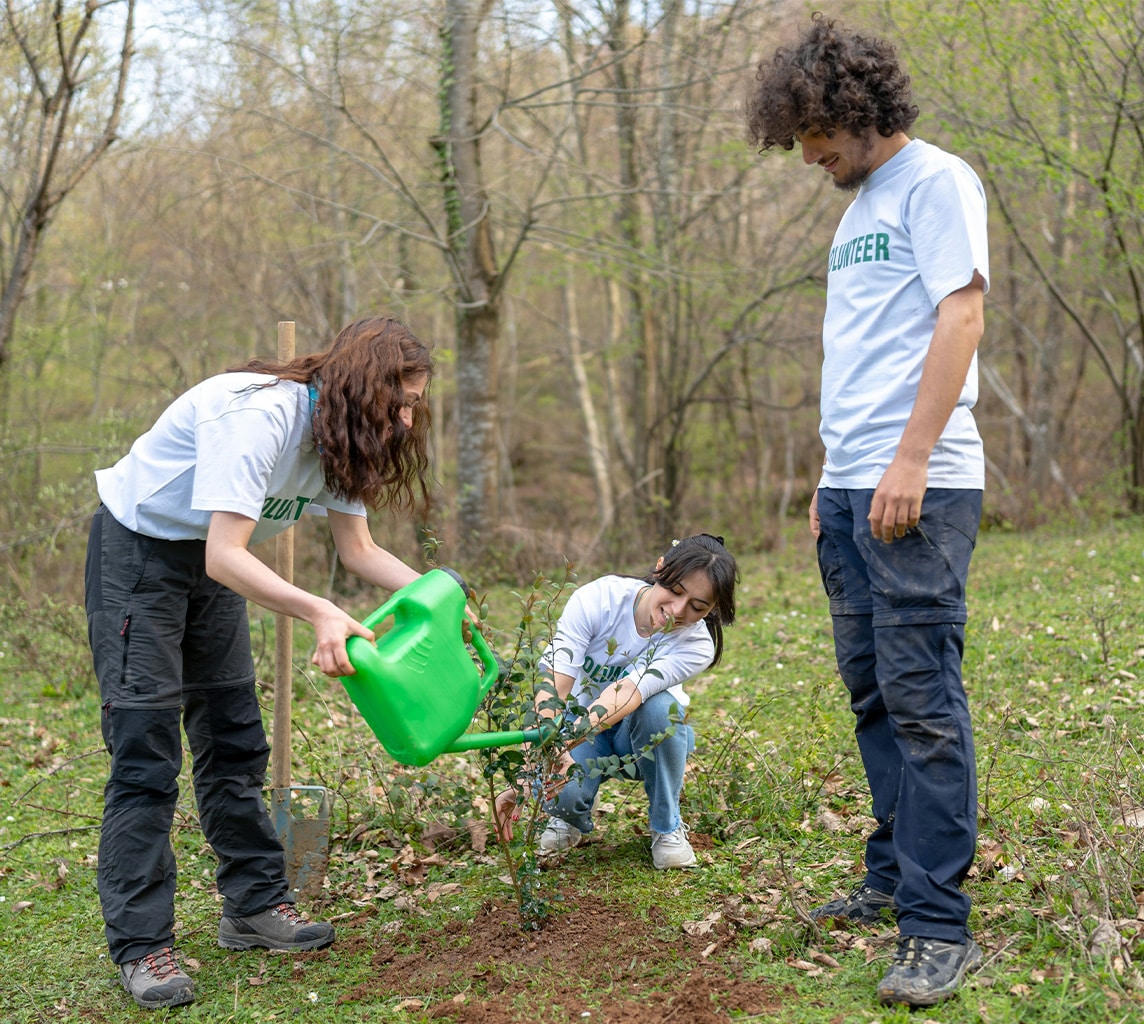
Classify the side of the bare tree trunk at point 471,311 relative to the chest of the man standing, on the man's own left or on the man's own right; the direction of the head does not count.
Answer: on the man's own right

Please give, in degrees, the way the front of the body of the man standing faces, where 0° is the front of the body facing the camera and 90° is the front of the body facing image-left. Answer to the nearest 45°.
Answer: approximately 45°

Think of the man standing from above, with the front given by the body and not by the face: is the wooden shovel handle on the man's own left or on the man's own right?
on the man's own right

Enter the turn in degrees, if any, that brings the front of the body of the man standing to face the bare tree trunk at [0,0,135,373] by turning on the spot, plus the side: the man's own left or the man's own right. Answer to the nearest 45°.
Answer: approximately 90° to the man's own right

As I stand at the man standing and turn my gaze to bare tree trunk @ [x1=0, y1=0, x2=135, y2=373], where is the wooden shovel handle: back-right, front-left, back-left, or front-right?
front-left

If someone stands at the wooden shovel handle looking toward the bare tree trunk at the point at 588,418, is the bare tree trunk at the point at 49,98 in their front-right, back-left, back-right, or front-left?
front-left

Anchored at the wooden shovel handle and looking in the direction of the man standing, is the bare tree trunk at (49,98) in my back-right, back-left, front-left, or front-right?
back-left

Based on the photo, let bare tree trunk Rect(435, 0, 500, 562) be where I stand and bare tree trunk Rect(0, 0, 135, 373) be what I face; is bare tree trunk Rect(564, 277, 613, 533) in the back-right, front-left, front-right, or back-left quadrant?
back-right

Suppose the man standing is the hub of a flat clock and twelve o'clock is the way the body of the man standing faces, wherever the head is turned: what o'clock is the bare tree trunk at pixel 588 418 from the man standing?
The bare tree trunk is roughly at 4 o'clock from the man standing.
